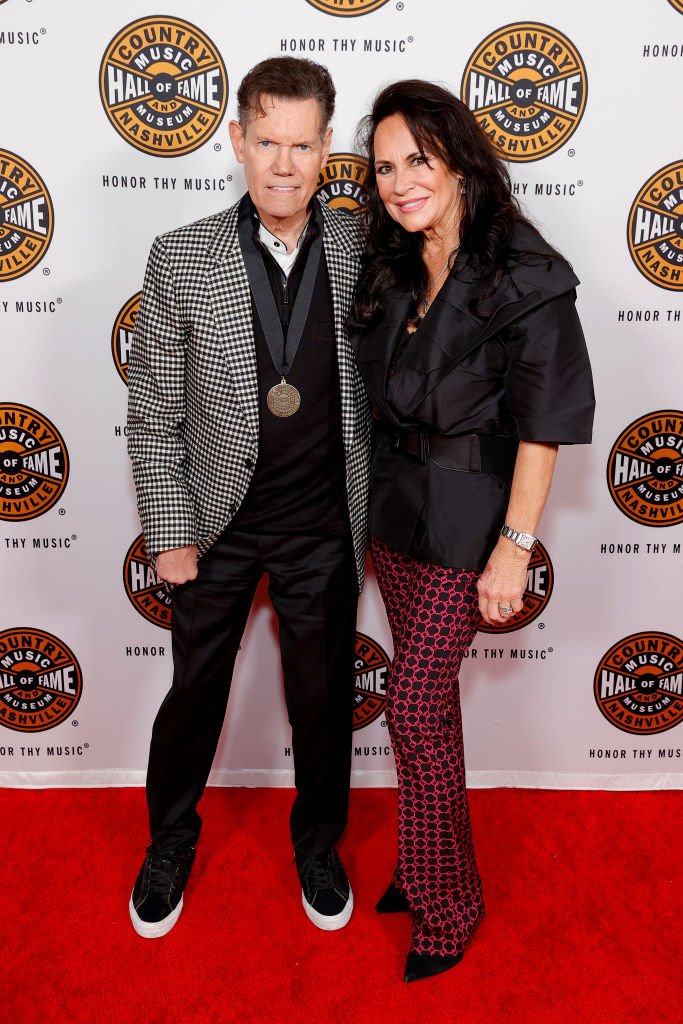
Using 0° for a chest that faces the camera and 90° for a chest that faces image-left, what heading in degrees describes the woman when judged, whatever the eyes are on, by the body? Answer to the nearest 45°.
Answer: approximately 45°
